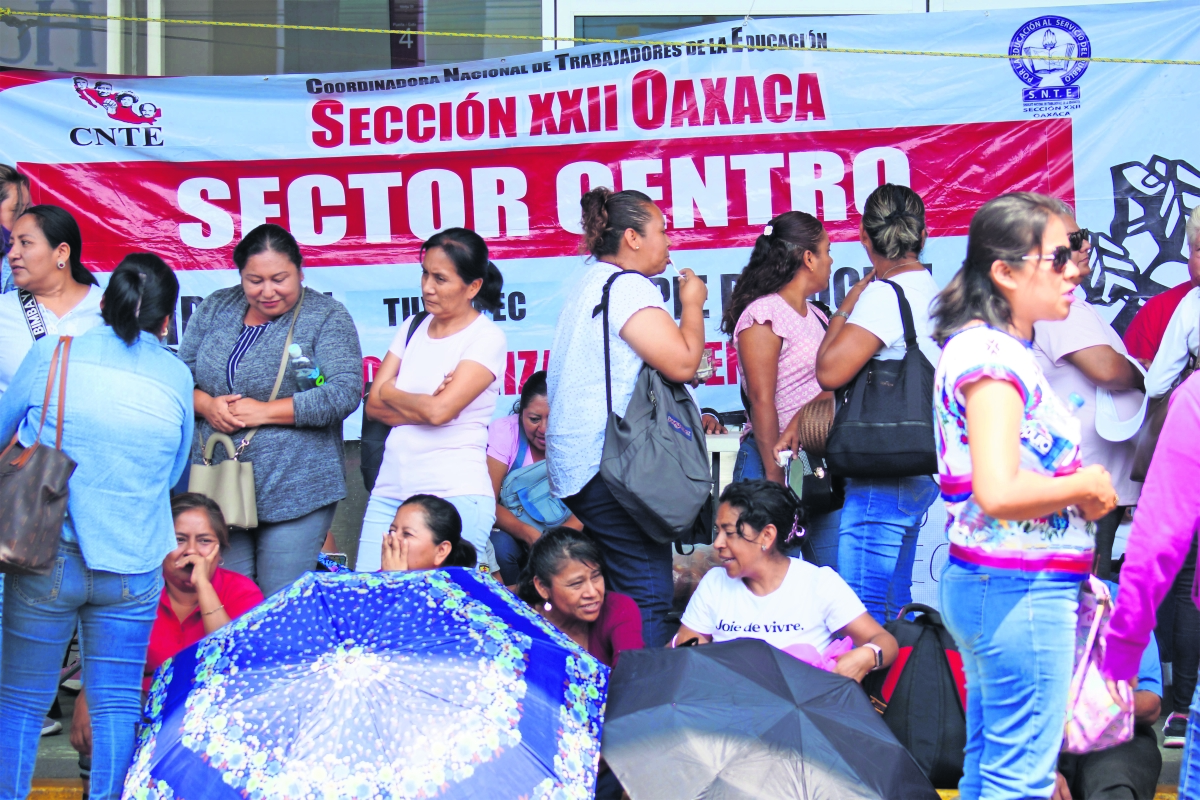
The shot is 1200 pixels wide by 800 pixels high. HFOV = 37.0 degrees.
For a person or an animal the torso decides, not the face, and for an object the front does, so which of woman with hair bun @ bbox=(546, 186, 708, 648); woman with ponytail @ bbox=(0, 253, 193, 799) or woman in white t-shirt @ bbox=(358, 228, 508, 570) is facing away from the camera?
the woman with ponytail

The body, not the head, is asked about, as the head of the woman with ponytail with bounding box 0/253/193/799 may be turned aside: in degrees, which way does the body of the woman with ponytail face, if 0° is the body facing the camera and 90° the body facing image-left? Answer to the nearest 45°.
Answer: approximately 180°

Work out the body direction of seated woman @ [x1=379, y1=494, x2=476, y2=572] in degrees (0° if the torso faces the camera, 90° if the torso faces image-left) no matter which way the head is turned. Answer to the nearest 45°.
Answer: approximately 45°

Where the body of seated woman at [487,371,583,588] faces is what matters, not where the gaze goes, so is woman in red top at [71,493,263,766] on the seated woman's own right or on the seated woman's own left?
on the seated woman's own right

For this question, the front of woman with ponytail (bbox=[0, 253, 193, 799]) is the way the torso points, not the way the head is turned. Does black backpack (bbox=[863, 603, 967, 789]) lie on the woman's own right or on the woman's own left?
on the woman's own right

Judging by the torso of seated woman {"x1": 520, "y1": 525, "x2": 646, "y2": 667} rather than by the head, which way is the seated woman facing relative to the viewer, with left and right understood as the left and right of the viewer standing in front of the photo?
facing the viewer and to the right of the viewer

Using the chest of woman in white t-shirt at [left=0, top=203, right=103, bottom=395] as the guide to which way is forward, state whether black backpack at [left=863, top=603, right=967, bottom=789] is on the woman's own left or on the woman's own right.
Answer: on the woman's own left

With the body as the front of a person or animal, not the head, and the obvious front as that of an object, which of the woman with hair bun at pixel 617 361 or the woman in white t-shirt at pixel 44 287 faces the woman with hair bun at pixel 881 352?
the woman with hair bun at pixel 617 361

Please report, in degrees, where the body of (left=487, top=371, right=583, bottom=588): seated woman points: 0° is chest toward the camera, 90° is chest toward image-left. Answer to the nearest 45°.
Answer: approximately 315°

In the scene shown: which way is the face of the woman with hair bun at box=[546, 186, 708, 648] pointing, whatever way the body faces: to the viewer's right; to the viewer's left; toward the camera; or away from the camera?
to the viewer's right

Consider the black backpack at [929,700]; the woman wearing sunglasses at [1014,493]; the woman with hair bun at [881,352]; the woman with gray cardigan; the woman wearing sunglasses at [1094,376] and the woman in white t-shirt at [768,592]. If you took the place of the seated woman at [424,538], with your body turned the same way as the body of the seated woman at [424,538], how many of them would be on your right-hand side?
1

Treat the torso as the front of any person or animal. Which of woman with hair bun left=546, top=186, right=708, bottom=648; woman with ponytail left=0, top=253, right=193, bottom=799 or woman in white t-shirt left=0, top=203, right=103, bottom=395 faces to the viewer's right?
the woman with hair bun

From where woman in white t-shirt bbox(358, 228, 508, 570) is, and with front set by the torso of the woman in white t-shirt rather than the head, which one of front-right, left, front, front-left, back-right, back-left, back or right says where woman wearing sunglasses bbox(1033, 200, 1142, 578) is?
back-left

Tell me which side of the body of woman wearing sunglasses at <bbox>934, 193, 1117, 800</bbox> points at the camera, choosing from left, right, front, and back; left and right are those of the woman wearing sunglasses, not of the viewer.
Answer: right

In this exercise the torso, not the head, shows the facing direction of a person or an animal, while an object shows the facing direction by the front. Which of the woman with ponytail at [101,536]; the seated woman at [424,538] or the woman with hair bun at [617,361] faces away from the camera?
the woman with ponytail
